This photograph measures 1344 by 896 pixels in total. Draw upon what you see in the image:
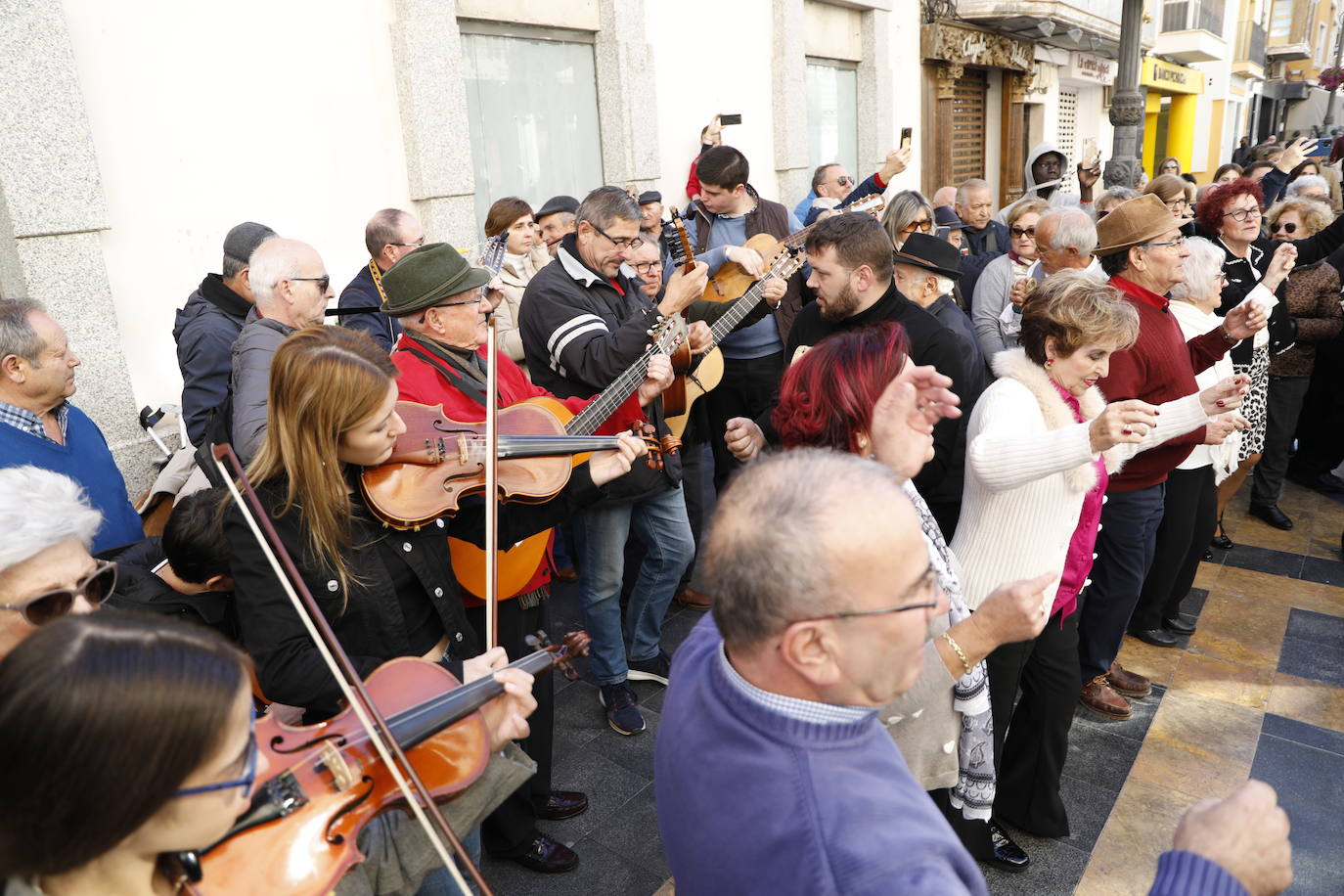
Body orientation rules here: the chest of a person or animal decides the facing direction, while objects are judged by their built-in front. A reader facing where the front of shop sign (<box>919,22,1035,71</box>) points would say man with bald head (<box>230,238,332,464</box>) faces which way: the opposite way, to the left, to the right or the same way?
to the left

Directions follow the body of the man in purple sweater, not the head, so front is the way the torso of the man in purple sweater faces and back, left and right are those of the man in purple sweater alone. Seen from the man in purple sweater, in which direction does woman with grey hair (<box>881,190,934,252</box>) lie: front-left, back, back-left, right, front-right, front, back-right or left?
front-left

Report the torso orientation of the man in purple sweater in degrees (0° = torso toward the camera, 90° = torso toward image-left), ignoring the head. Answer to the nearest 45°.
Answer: approximately 225°

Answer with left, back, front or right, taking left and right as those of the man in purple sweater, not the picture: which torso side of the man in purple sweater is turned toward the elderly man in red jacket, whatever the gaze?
left

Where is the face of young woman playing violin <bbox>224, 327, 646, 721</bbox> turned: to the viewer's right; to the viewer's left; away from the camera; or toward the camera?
to the viewer's right

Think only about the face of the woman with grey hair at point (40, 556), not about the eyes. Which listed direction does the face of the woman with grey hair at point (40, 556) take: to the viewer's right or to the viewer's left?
to the viewer's right

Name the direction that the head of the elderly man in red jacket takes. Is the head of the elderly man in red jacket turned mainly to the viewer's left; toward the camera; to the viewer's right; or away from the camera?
to the viewer's right
